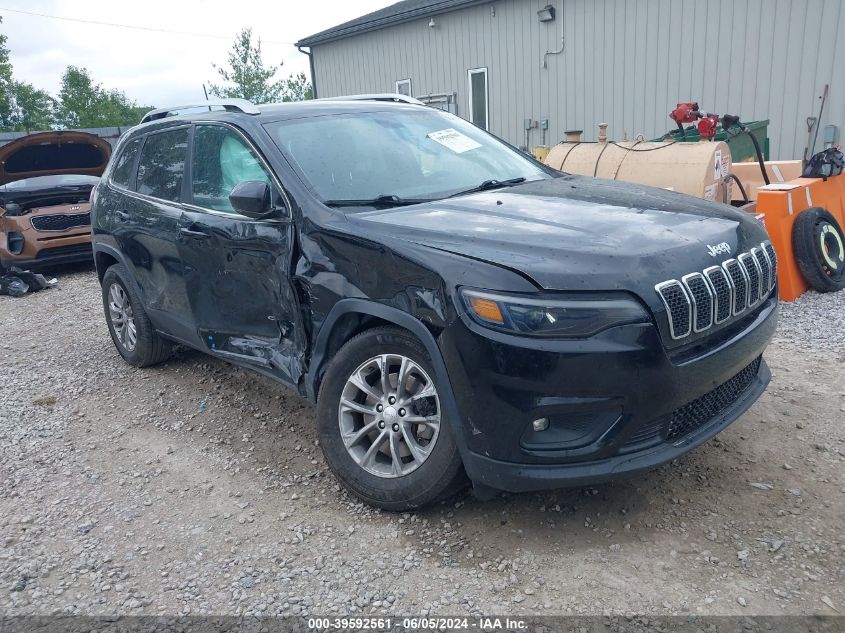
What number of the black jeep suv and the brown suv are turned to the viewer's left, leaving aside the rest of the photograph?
0

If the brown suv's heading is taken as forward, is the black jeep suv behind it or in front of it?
in front

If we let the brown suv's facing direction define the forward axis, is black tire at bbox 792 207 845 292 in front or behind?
in front

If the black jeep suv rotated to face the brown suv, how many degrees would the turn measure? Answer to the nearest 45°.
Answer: approximately 180°

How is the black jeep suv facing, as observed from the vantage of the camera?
facing the viewer and to the right of the viewer

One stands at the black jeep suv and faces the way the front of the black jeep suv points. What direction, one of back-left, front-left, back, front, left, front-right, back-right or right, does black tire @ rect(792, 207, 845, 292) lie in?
left

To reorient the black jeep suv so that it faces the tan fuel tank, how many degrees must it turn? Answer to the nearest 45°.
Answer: approximately 90° to its left

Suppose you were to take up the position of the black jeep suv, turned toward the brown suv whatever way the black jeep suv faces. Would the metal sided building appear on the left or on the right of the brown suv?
right

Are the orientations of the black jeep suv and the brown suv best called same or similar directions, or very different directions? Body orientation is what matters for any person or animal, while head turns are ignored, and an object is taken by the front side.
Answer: same or similar directions

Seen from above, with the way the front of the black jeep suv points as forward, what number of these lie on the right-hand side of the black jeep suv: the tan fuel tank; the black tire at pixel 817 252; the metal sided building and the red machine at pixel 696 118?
0

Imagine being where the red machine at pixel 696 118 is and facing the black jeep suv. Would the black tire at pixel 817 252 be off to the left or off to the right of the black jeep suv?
left

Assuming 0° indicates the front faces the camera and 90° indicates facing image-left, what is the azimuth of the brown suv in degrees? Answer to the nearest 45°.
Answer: approximately 315°
